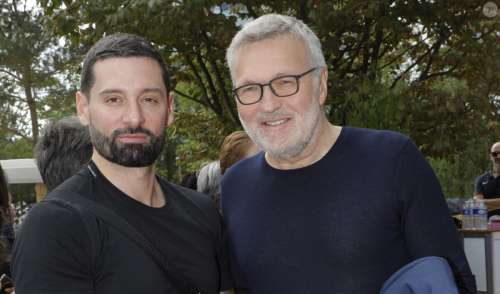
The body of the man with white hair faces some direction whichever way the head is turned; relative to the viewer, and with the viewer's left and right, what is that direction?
facing the viewer and to the left of the viewer

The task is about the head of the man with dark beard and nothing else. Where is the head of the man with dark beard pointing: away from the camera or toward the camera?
toward the camera

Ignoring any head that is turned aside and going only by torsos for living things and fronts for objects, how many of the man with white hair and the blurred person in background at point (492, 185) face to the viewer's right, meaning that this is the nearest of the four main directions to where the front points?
0

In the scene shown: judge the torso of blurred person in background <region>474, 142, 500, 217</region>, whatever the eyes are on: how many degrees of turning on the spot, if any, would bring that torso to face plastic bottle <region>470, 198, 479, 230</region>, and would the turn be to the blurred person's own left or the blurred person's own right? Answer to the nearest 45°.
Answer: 0° — they already face it

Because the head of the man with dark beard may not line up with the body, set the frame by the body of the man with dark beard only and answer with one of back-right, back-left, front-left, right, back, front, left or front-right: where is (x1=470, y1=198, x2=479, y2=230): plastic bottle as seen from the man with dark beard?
left

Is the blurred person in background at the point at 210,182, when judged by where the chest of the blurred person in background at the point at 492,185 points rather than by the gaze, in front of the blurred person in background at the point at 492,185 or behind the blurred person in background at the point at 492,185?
in front

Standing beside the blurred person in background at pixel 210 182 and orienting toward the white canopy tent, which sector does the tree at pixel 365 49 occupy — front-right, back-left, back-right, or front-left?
front-right

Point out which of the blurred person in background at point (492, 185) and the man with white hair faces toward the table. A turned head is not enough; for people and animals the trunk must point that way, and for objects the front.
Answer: the blurred person in background

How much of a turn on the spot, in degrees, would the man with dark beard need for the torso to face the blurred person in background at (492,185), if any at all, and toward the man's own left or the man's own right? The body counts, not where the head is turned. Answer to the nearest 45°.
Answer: approximately 90° to the man's own left

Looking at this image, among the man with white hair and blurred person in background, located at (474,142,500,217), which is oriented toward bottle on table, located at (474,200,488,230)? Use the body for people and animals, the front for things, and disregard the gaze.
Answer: the blurred person in background

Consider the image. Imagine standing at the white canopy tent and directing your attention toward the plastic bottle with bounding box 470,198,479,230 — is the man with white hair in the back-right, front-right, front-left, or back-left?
front-right

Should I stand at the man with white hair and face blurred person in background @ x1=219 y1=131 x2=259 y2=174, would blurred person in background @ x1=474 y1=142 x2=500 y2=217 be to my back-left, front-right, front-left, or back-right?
front-right

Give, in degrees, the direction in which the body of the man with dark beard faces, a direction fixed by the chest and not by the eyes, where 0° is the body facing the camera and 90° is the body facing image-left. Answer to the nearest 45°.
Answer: approximately 315°

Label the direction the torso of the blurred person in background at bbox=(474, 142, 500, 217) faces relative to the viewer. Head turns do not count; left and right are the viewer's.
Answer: facing the viewer

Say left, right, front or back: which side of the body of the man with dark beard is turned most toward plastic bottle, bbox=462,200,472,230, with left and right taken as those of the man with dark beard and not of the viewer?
left

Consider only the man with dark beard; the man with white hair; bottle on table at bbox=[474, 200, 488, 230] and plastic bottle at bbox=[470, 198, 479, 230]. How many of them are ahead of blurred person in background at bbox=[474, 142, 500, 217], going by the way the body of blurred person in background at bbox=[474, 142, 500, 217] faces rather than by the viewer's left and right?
4

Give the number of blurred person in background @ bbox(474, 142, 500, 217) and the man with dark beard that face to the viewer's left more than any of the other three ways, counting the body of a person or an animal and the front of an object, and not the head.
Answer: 0
